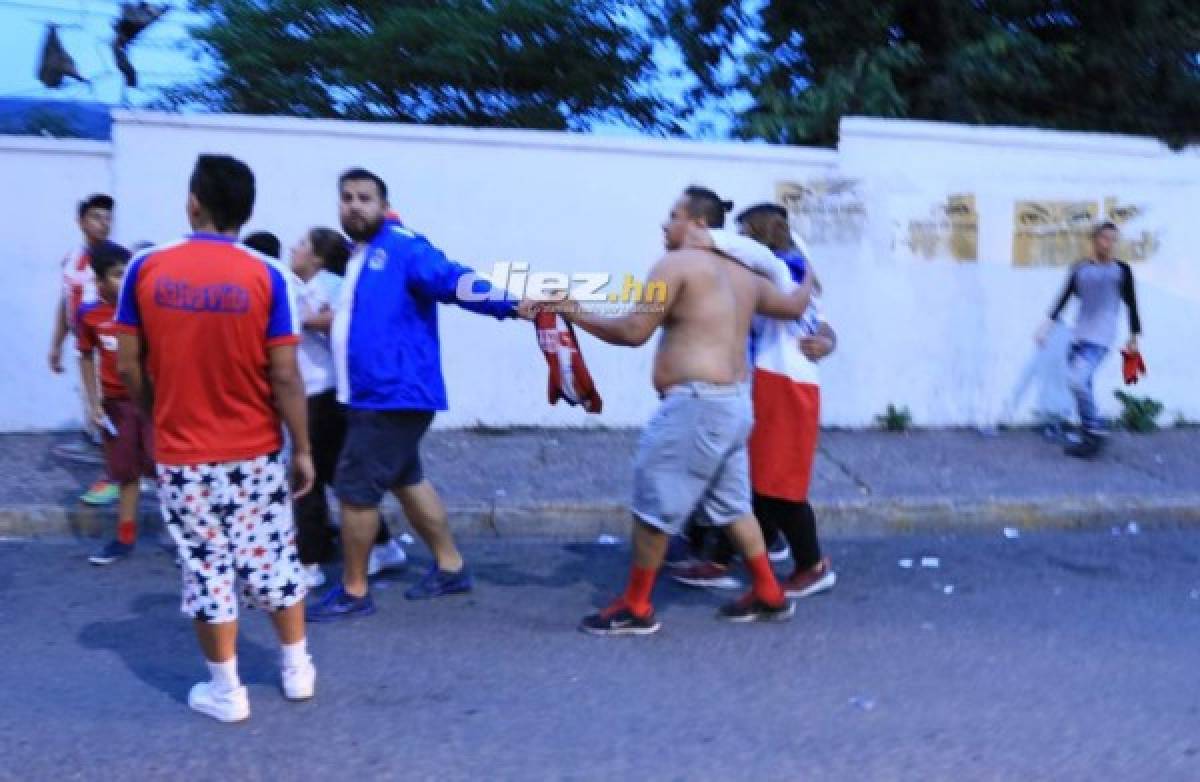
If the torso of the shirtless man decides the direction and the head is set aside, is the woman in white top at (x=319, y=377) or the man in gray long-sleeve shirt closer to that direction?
the woman in white top

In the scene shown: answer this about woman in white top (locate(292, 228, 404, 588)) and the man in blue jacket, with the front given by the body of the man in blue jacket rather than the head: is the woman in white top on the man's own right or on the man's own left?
on the man's own right

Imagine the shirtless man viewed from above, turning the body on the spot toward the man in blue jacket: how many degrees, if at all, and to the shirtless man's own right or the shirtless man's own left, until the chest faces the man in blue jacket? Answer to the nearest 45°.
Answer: approximately 45° to the shirtless man's own left

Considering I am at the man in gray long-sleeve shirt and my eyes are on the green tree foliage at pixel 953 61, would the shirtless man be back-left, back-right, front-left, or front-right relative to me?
back-left

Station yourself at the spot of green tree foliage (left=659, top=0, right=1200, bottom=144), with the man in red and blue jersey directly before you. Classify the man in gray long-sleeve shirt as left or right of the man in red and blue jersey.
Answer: left
